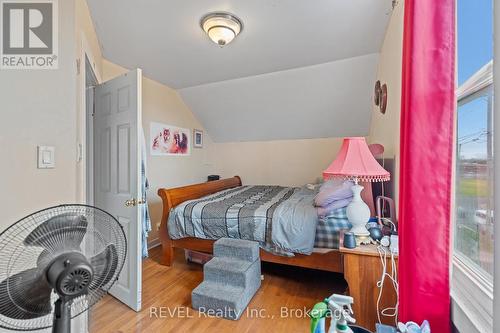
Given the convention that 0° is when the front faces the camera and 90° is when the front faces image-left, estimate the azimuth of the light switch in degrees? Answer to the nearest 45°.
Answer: approximately 315°

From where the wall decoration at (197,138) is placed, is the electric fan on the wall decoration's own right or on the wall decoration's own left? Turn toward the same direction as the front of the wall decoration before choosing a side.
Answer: on the wall decoration's own right

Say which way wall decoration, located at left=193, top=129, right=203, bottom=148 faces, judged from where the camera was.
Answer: facing the viewer and to the right of the viewer

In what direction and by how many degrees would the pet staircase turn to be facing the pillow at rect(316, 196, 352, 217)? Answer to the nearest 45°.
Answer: approximately 135° to its left

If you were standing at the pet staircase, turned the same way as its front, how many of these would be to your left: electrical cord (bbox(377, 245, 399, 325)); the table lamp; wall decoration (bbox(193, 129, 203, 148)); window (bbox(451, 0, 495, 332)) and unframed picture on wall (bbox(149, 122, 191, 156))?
3

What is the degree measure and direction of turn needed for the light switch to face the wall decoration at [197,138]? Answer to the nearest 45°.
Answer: approximately 90° to its left

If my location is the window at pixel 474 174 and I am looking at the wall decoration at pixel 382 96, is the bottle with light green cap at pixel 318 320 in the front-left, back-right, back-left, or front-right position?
back-left
